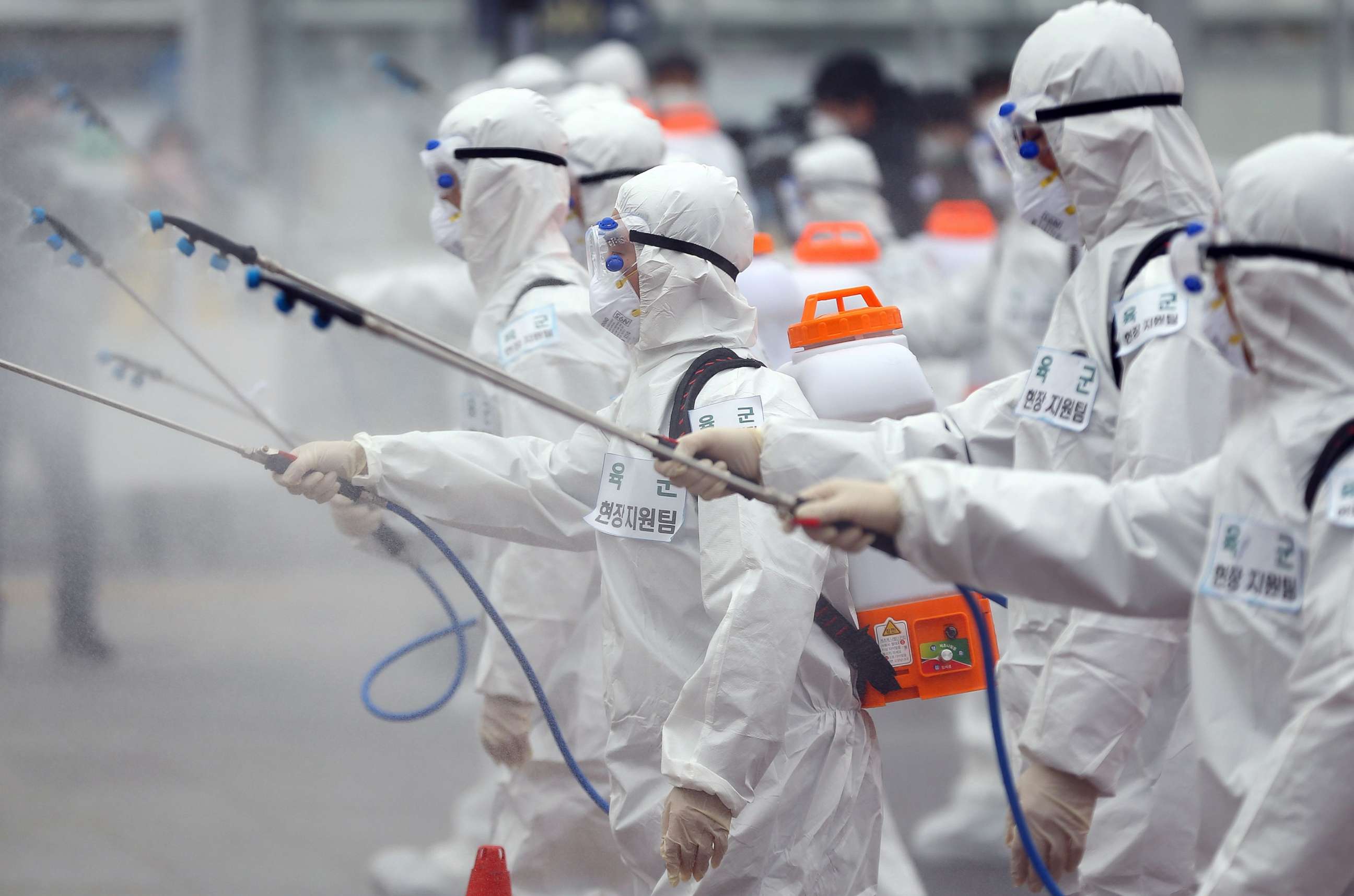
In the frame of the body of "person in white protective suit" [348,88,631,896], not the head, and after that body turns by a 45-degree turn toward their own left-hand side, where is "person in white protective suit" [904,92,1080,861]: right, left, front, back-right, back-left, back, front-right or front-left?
back

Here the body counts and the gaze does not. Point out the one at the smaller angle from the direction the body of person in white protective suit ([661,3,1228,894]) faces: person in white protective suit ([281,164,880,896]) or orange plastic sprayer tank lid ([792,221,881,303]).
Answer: the person in white protective suit

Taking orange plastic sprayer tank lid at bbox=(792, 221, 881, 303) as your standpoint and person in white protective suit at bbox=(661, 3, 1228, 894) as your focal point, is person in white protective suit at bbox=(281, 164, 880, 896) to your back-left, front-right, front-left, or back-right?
front-right

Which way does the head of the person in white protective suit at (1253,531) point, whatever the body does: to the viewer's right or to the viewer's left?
to the viewer's left

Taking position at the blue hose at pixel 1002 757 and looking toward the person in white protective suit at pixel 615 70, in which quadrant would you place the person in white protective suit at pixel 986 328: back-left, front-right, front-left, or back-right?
front-right

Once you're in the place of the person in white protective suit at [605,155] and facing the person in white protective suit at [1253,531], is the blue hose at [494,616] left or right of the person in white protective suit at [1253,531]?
right

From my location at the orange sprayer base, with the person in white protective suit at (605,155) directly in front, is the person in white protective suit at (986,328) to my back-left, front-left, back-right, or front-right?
front-right

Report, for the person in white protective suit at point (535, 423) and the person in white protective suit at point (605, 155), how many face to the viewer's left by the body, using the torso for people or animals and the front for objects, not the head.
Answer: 2

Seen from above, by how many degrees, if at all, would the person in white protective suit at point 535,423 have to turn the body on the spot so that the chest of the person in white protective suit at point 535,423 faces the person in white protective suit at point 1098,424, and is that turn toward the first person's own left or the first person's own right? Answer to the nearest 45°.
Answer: approximately 135° to the first person's own left

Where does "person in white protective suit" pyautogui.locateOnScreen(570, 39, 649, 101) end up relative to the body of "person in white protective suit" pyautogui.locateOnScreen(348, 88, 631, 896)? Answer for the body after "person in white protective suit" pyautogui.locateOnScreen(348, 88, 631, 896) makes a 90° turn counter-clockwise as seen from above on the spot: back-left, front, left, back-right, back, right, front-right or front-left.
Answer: back

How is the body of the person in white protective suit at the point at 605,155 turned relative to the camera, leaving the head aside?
to the viewer's left

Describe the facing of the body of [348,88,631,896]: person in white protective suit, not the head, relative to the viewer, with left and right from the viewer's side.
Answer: facing to the left of the viewer

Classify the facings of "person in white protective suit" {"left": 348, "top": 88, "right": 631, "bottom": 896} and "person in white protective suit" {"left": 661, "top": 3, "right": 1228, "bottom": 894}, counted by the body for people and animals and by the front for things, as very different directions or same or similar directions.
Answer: same or similar directions

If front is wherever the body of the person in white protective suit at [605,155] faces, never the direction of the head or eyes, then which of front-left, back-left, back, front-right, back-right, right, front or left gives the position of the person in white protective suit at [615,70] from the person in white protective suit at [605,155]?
right
